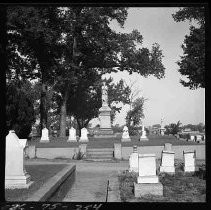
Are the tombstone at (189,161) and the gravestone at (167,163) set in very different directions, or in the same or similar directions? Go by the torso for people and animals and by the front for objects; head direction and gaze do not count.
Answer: same or similar directions

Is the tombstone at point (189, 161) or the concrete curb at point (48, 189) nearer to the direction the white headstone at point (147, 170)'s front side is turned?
the concrete curb

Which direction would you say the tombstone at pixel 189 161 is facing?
toward the camera

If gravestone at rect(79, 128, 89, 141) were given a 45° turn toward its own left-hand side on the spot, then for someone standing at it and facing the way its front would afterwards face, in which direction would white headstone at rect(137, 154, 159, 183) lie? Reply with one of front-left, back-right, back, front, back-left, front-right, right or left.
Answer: front-right

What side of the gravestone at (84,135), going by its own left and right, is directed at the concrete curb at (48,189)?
front

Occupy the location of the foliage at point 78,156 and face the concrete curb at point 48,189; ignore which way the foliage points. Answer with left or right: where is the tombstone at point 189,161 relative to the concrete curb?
left

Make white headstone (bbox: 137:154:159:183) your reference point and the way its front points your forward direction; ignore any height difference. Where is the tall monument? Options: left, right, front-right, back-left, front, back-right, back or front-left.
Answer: back

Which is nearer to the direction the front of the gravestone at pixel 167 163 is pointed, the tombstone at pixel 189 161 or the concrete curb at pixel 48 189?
the concrete curb

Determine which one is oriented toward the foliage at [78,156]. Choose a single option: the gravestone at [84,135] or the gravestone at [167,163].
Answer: the gravestone at [84,135]

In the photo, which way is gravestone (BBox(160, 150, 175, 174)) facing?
toward the camera

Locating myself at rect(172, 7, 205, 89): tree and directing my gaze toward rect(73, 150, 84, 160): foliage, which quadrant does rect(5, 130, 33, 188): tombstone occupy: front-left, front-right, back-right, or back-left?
front-left

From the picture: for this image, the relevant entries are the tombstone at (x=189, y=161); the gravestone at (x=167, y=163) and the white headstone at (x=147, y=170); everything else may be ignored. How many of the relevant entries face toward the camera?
3

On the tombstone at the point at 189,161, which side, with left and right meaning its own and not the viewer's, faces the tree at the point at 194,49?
back

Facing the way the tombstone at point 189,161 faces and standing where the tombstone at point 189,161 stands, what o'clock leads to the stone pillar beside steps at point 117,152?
The stone pillar beside steps is roughly at 5 o'clock from the tombstone.

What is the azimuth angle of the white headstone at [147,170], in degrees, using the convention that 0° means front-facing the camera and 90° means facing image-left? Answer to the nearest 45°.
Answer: approximately 0°

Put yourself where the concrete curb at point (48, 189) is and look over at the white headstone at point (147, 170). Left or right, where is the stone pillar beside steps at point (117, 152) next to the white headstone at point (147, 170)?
left
